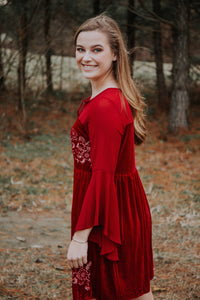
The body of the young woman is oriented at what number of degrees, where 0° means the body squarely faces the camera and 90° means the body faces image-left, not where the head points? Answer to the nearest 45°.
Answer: approximately 90°
